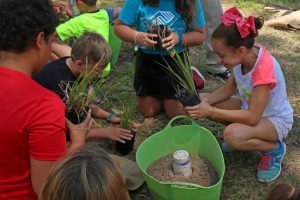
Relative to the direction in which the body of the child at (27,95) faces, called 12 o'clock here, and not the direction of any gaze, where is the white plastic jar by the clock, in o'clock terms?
The white plastic jar is roughly at 1 o'clock from the child.

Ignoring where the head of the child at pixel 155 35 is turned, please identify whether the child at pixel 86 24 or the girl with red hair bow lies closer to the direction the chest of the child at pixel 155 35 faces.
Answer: the girl with red hair bow

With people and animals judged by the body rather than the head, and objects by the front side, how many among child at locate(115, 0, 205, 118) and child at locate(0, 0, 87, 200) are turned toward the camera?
1

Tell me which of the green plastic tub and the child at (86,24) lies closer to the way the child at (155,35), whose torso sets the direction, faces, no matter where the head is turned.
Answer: the green plastic tub

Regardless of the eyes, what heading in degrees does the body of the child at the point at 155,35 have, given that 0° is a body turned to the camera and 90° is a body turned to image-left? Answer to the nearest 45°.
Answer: approximately 0°

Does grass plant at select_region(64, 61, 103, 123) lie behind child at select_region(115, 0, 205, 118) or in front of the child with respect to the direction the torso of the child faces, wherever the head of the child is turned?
in front

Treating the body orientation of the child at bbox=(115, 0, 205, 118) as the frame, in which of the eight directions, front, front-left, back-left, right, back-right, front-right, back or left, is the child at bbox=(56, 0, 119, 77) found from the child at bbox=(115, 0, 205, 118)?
back-right

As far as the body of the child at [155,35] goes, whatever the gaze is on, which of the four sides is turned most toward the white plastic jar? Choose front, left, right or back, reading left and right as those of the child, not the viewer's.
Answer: front

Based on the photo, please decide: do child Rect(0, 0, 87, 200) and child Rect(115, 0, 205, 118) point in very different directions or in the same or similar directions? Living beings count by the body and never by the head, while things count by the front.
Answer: very different directions

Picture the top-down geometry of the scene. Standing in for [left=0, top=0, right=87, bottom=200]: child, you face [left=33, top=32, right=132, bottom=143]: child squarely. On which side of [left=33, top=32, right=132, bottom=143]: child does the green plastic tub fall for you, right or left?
right

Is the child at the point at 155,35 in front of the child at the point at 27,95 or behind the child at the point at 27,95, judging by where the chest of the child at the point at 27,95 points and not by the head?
in front

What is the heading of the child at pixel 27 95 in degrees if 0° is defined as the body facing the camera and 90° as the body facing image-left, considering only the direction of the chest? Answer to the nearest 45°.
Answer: approximately 225°

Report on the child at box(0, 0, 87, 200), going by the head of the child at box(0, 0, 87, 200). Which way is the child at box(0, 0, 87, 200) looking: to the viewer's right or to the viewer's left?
to the viewer's right

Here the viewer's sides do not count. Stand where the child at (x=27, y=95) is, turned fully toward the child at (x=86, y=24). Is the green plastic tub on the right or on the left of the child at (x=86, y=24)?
right

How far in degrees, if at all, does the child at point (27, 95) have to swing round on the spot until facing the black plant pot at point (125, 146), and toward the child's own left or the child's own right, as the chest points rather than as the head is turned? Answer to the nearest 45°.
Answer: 0° — they already face it
